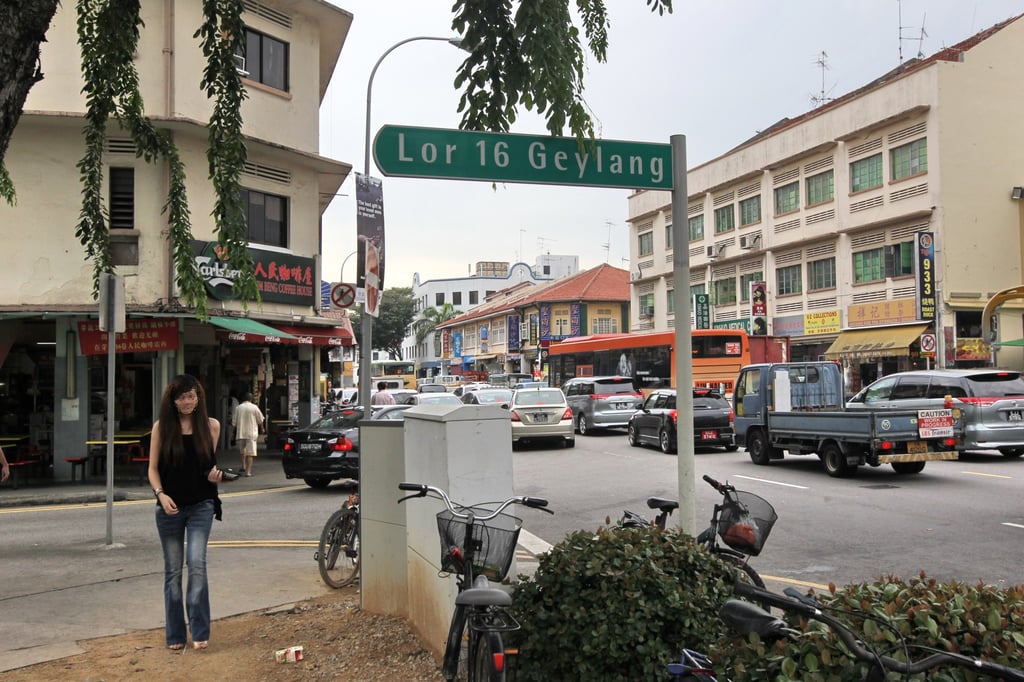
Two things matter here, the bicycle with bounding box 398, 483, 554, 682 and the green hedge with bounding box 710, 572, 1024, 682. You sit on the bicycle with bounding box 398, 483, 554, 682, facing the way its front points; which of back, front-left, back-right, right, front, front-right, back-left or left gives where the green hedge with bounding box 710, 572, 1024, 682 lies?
back-right

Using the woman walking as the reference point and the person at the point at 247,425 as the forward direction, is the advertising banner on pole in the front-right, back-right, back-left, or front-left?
front-right

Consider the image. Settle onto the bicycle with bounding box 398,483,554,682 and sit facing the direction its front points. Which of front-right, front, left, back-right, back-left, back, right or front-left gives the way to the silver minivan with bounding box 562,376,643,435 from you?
front

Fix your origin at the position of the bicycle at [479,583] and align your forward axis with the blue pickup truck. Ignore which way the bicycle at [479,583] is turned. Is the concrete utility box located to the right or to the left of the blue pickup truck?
left

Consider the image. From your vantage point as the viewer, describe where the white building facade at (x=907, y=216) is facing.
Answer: facing the viewer and to the left of the viewer

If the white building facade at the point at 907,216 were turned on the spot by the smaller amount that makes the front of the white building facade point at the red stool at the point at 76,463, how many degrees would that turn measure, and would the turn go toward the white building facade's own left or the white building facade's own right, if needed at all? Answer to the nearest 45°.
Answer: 0° — it already faces it

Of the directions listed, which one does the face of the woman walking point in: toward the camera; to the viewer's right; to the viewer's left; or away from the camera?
toward the camera

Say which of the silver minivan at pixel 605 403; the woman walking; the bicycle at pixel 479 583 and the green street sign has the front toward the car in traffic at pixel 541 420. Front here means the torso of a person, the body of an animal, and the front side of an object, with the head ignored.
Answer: the bicycle

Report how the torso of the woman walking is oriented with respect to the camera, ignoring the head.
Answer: toward the camera

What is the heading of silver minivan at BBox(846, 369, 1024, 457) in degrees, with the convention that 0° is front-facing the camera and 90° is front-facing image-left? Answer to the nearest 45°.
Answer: approximately 135°

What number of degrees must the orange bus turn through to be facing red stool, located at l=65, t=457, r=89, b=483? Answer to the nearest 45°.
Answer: approximately 90° to its left

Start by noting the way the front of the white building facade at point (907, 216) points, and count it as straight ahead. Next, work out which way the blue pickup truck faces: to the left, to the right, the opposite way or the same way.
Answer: to the right

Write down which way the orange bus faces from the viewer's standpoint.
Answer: facing away from the viewer and to the left of the viewer

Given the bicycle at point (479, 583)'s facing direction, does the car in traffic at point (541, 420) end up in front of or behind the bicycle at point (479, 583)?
in front

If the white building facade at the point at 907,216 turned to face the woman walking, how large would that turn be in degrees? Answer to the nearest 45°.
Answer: approximately 45° to its left

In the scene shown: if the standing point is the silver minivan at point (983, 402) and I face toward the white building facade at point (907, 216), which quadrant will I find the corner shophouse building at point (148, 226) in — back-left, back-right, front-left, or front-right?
back-left

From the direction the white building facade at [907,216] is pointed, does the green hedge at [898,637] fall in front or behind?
in front

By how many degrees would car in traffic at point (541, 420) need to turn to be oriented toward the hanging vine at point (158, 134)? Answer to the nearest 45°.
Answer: approximately 180°
